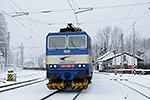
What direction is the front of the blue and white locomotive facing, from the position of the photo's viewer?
facing the viewer
